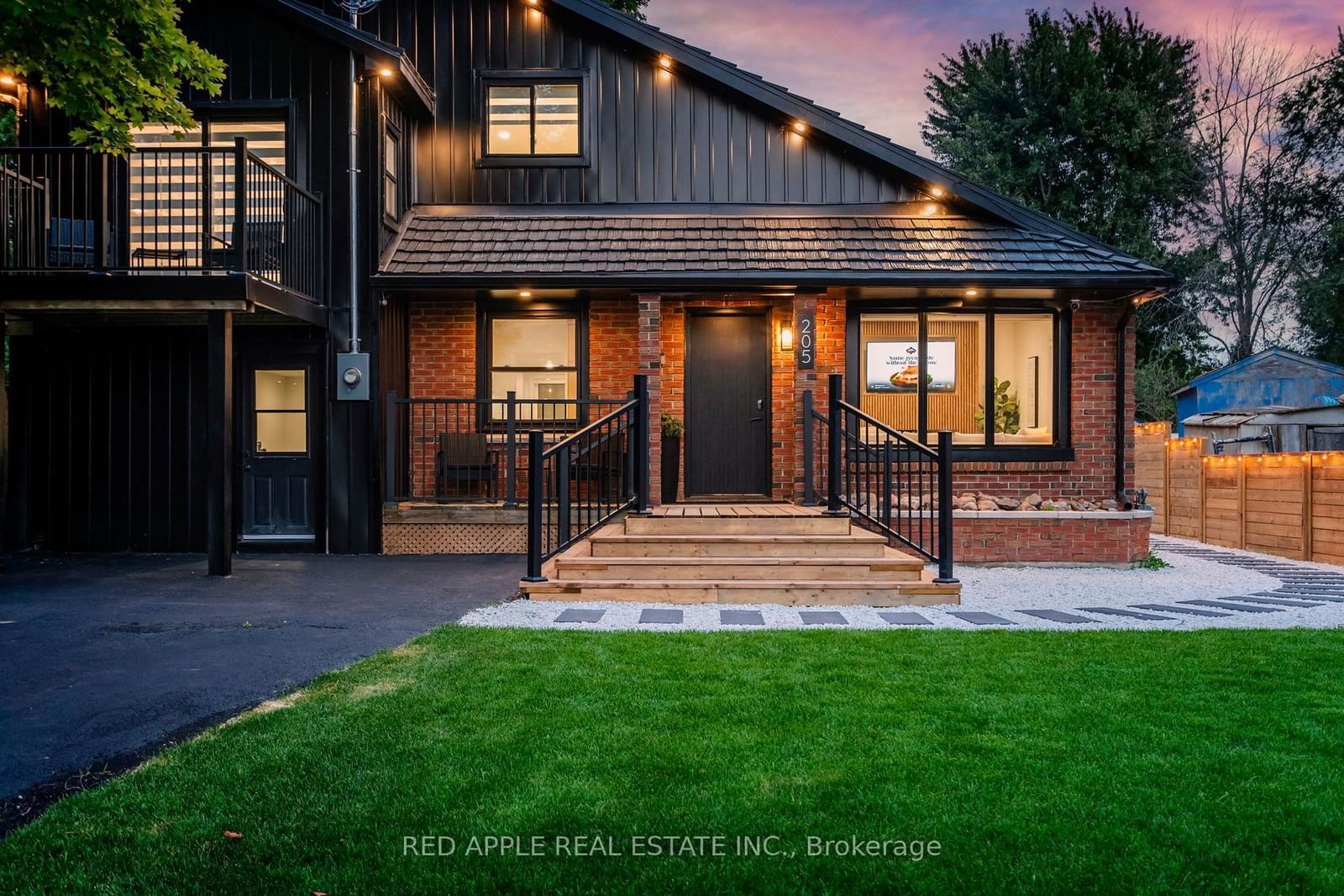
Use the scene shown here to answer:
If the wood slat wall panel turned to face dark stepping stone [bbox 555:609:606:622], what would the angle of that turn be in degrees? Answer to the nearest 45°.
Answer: approximately 45° to its right

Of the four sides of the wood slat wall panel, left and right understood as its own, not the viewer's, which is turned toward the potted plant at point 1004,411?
left

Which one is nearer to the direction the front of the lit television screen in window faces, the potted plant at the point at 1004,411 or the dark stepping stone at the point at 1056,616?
the dark stepping stone

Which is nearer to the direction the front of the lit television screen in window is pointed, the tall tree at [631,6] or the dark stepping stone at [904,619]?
the dark stepping stone

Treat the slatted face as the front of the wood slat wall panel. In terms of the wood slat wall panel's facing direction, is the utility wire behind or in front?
behind

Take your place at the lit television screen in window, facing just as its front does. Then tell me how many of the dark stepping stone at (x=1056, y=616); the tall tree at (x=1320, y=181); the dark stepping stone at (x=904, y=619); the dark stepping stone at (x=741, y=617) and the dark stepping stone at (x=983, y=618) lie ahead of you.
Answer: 4

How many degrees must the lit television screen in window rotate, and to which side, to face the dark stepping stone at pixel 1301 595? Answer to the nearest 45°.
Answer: approximately 45° to its left

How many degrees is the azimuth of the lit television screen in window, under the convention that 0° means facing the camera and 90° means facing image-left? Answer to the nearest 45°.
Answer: approximately 0°

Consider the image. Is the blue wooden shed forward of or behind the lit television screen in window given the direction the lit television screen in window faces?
behind

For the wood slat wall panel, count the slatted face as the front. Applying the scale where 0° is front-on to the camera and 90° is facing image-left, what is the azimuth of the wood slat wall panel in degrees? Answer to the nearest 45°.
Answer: approximately 0°

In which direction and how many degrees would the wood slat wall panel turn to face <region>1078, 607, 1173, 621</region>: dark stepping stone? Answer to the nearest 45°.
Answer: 0° — it already faces it
